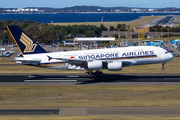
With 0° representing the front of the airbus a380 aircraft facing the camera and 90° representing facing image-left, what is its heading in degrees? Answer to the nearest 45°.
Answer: approximately 270°
